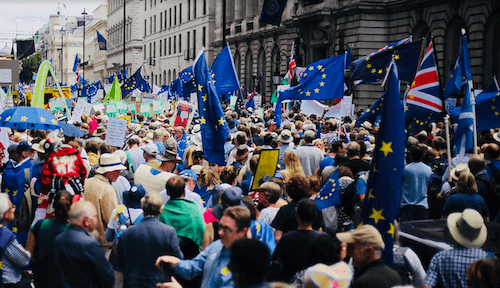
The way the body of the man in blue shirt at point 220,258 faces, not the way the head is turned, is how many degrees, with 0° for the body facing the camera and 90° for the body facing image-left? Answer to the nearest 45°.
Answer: approximately 45°

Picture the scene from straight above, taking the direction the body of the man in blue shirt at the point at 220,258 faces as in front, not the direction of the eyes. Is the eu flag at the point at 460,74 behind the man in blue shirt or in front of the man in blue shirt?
behind

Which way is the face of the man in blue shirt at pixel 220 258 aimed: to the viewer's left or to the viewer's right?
to the viewer's left
